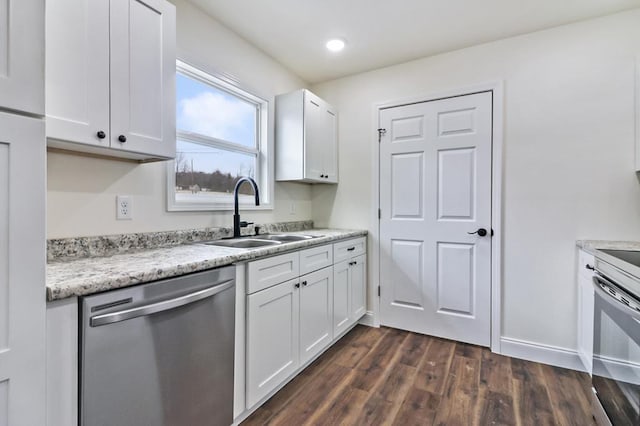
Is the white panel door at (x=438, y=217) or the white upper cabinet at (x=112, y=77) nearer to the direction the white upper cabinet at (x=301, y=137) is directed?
the white panel door

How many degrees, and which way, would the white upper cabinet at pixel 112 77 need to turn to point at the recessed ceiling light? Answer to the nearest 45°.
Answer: approximately 45° to its left

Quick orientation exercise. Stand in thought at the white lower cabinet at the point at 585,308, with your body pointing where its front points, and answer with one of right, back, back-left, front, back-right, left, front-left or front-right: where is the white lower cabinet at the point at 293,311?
front-left

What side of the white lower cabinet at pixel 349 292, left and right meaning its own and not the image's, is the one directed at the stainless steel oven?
front

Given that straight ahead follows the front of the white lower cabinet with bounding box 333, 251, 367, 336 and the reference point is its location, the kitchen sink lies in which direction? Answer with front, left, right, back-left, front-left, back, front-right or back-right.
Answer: right

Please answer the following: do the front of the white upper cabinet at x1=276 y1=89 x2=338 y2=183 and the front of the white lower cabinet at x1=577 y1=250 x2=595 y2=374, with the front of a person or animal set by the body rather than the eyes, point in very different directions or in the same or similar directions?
very different directions

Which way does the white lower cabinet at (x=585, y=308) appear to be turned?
to the viewer's left
